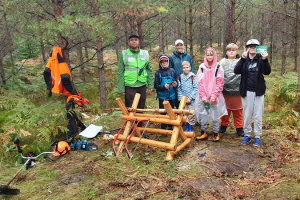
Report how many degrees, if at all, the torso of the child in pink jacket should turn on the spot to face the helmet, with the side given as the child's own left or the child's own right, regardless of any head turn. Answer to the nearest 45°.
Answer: approximately 90° to the child's own right

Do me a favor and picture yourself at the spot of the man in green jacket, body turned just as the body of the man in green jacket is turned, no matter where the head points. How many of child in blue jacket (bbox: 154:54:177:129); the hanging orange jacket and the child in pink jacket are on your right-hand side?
1

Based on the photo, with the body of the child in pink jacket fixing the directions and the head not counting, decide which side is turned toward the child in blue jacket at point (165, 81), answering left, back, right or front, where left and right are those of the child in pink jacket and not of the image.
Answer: right

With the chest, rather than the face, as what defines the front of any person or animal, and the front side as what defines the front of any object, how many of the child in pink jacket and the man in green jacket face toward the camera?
2

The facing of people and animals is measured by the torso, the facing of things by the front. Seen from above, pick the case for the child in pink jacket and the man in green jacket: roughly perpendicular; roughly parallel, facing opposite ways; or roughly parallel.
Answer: roughly parallel

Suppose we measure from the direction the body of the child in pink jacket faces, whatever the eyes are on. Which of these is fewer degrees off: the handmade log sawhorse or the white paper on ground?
the handmade log sawhorse

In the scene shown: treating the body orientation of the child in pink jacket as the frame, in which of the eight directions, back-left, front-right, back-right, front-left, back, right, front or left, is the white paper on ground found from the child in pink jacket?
right

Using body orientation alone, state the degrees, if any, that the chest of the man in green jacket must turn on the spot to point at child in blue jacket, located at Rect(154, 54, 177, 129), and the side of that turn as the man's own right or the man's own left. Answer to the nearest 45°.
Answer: approximately 90° to the man's own left

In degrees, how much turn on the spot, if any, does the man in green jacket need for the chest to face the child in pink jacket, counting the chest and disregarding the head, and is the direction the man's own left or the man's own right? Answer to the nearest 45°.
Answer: approximately 90° to the man's own left

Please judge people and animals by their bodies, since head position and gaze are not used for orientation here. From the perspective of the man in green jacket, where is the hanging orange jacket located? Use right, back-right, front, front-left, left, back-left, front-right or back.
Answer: right

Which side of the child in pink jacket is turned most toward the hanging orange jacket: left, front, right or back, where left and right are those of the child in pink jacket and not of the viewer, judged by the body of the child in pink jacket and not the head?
right

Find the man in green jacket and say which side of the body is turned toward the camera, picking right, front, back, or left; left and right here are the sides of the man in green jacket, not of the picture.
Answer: front

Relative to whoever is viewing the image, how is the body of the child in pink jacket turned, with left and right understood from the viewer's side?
facing the viewer

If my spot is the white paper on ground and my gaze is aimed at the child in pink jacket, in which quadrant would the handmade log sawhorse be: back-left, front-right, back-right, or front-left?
front-right
